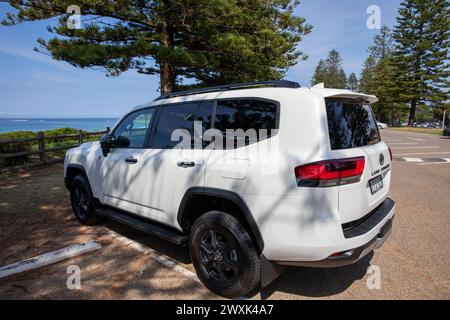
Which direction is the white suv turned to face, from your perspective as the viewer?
facing away from the viewer and to the left of the viewer
